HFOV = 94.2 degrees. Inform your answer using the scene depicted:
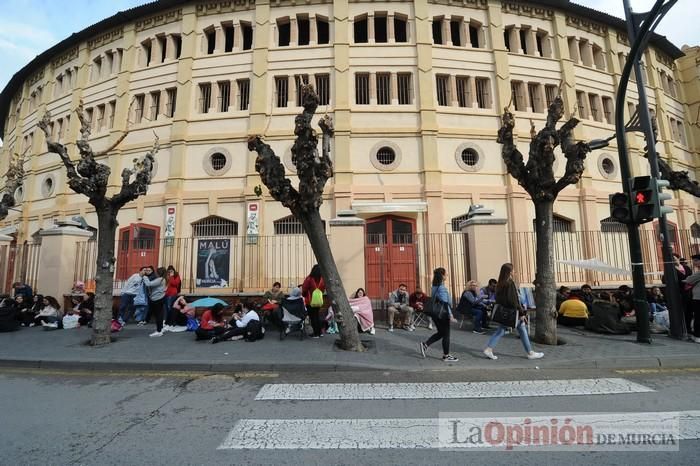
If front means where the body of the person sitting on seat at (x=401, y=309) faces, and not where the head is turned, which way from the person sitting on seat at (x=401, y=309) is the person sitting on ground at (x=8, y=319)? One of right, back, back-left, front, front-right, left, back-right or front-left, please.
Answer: right

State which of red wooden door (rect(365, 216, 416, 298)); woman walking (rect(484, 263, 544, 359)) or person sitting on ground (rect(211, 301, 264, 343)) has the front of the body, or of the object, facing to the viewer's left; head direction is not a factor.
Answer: the person sitting on ground

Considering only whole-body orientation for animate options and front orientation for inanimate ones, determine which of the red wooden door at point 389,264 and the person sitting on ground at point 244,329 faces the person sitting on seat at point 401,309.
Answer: the red wooden door

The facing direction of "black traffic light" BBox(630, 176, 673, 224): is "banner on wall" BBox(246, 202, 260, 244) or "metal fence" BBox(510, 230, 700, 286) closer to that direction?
the banner on wall

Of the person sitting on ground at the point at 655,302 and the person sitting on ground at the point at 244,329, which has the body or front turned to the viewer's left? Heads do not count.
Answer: the person sitting on ground at the point at 244,329

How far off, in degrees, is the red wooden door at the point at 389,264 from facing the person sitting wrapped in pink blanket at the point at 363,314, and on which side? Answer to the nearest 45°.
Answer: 0° — it already faces them

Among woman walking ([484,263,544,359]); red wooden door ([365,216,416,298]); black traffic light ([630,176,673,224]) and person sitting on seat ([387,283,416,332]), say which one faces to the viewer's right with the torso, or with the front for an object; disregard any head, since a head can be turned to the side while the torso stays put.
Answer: the woman walking

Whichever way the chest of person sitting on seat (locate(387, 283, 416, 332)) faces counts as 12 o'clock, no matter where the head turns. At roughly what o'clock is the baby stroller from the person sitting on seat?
The baby stroller is roughly at 2 o'clock from the person sitting on seat.

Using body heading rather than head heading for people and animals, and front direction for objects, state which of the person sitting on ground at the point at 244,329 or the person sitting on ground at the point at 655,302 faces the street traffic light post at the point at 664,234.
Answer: the person sitting on ground at the point at 655,302

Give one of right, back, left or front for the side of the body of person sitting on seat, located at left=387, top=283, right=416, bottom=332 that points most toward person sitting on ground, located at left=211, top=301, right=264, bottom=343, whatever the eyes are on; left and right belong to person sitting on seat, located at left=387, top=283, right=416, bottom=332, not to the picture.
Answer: right

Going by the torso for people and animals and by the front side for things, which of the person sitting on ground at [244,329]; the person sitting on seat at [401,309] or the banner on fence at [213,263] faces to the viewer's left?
the person sitting on ground at [244,329]

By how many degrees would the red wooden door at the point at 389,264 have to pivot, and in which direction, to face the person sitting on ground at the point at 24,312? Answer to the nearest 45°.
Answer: approximately 90° to its right

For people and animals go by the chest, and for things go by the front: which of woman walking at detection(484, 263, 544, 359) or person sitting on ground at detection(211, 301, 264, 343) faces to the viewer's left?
the person sitting on ground

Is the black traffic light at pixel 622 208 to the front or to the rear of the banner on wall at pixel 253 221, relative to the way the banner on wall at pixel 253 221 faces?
to the front
